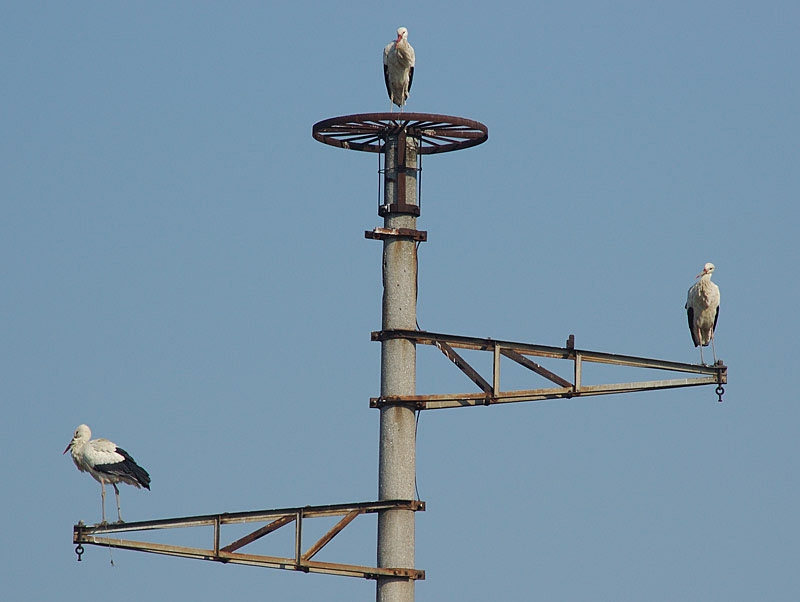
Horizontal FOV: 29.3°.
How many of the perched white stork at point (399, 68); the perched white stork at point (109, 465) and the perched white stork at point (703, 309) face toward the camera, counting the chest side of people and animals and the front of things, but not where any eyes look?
2

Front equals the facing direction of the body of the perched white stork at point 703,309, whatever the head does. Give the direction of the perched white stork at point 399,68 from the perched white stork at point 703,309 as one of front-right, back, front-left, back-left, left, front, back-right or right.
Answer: front-right

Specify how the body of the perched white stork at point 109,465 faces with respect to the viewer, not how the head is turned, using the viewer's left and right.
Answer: facing to the left of the viewer

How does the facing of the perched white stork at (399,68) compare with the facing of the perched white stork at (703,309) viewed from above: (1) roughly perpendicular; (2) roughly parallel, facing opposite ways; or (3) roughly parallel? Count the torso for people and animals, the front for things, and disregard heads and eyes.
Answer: roughly parallel

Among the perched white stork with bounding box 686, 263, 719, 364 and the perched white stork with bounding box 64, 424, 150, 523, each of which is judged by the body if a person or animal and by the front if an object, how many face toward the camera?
1

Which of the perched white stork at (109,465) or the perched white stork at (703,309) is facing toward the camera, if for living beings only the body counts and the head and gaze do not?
the perched white stork at (703,309)

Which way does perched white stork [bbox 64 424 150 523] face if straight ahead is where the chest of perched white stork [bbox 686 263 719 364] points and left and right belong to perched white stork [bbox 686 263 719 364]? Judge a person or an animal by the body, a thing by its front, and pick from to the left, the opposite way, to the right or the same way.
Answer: to the right

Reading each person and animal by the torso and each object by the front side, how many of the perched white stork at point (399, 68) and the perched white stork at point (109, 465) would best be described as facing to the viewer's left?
1

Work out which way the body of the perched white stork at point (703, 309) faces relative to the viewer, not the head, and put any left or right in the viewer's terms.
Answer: facing the viewer

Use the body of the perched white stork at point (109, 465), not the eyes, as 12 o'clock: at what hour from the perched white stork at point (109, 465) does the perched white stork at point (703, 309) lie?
the perched white stork at point (703, 309) is roughly at 6 o'clock from the perched white stork at point (109, 465).

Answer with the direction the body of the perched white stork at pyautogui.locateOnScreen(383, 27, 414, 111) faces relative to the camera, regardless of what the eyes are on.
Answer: toward the camera

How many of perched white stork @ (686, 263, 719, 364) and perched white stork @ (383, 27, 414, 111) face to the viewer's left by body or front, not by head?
0

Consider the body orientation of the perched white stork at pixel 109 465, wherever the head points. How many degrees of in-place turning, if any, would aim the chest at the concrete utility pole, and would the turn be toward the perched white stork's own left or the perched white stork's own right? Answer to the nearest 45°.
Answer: approximately 135° to the perched white stork's own left

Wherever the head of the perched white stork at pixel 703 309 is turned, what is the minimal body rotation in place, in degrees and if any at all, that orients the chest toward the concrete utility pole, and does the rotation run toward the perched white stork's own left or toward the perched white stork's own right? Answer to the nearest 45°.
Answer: approximately 45° to the perched white stork's own right

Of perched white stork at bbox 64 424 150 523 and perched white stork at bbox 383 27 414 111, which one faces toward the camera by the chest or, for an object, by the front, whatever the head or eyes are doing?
perched white stork at bbox 383 27 414 111
